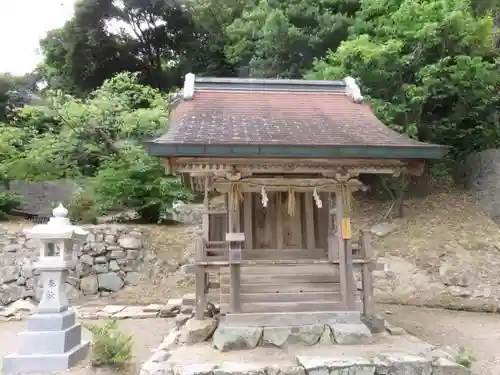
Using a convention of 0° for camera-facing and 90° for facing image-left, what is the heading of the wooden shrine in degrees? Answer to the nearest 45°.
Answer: approximately 0°

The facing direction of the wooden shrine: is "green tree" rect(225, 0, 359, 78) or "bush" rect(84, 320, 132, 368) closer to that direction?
the bush

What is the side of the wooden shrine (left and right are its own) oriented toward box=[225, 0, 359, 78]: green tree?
back

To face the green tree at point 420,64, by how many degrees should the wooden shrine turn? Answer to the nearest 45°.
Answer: approximately 135° to its left

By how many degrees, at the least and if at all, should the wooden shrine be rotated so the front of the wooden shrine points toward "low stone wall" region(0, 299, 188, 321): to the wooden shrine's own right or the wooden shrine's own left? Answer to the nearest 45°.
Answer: approximately 135° to the wooden shrine's own right

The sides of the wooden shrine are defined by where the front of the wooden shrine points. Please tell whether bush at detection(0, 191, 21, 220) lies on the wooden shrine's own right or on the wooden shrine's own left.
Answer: on the wooden shrine's own right

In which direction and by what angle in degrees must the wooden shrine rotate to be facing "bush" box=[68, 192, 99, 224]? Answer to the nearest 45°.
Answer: approximately 135° to its right

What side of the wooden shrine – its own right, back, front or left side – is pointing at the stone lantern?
right

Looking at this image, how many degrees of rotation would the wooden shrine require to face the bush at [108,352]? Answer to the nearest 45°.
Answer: approximately 90° to its right

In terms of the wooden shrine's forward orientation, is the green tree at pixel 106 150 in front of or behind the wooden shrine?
behind

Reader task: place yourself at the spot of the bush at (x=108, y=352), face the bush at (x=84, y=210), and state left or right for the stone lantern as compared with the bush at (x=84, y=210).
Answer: left

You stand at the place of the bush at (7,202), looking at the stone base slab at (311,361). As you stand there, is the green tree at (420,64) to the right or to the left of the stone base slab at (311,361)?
left
